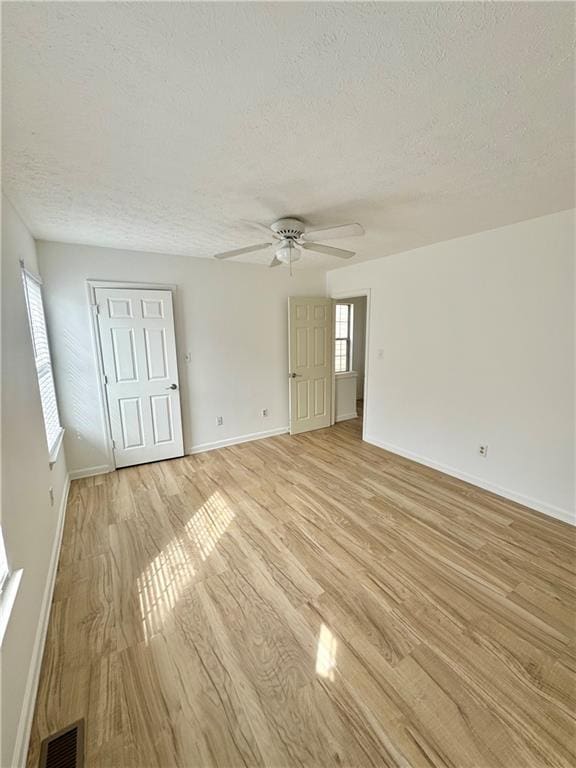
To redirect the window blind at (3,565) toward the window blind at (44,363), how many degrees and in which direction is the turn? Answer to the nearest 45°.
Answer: approximately 90° to its left

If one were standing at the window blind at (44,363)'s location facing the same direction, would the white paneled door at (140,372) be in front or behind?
in front

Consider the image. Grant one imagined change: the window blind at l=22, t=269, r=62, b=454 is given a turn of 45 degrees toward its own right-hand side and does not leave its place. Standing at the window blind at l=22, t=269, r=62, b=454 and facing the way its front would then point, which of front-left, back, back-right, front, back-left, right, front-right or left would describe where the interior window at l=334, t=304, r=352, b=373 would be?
front-left

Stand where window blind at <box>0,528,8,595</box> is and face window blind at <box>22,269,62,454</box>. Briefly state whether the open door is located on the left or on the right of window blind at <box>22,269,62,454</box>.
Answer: right

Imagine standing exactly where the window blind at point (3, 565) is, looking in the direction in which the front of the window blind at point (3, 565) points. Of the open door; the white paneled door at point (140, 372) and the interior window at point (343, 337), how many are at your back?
0

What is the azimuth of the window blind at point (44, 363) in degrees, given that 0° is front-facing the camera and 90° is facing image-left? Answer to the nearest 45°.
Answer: approximately 270°

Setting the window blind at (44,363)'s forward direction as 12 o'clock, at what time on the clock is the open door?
The open door is roughly at 12 o'clock from the window blind.

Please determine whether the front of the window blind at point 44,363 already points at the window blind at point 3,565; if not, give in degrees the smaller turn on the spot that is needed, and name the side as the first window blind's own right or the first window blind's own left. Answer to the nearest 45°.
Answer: approximately 90° to the first window blind's own right

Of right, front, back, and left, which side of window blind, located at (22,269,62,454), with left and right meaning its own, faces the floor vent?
right

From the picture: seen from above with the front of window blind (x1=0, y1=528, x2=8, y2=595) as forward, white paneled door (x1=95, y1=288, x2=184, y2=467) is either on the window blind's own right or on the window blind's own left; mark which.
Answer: on the window blind's own left

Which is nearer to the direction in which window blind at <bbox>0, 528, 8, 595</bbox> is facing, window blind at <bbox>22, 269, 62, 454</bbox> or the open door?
the open door

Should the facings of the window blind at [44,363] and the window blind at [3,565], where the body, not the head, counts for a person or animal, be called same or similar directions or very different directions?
same or similar directions

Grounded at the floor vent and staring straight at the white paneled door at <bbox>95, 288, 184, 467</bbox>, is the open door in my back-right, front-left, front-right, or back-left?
front-right

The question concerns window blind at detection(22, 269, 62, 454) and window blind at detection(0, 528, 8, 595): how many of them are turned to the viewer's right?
2

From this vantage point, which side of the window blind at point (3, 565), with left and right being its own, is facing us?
right

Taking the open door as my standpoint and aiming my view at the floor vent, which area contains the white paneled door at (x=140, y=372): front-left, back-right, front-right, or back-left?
front-right

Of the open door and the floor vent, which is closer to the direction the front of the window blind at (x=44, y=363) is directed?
the open door
